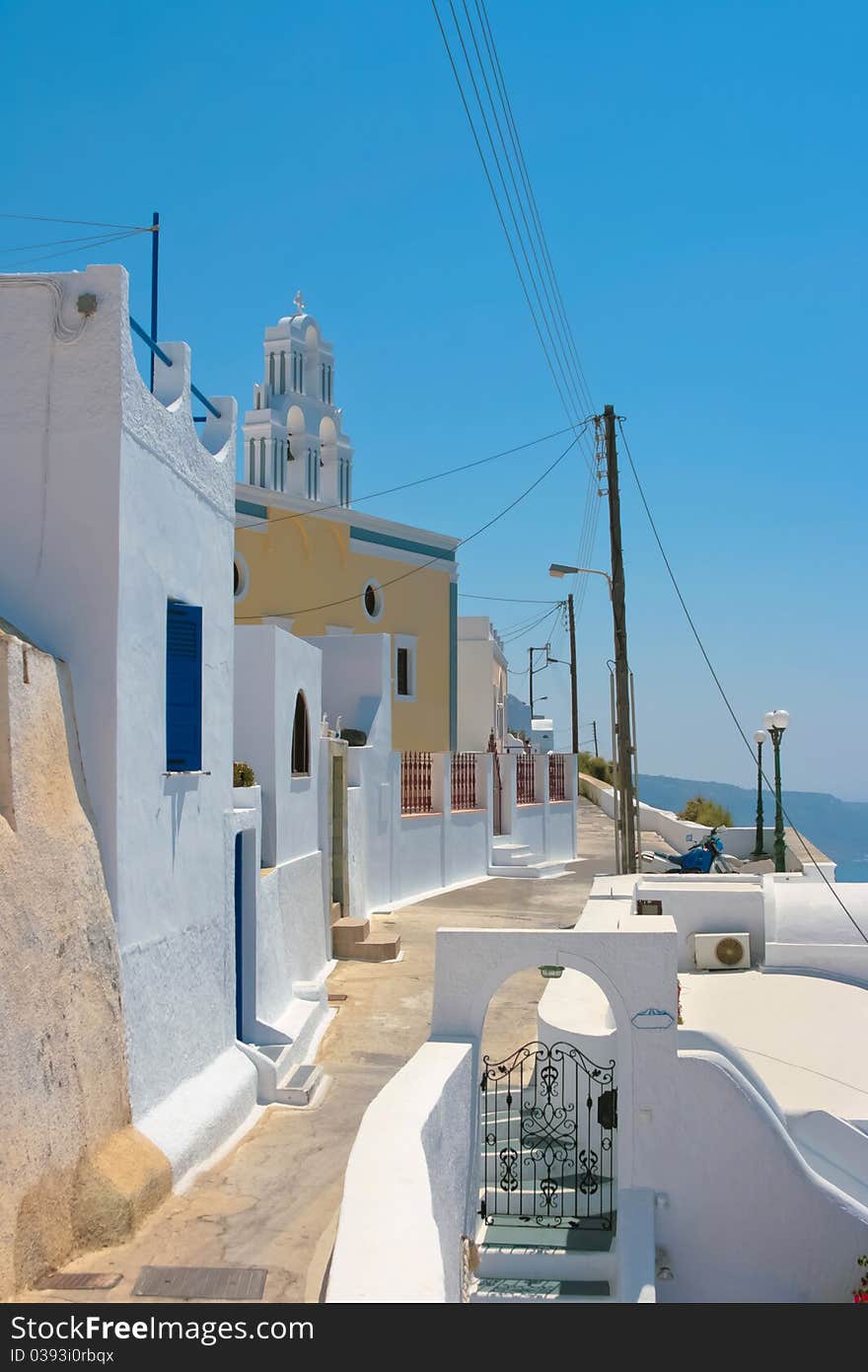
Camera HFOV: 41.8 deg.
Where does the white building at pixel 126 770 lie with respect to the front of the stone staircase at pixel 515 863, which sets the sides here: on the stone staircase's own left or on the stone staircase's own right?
on the stone staircase's own right

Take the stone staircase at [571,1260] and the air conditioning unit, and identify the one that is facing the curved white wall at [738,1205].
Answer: the air conditioning unit

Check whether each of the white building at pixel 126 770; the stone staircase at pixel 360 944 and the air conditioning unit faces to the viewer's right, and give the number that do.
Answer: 2

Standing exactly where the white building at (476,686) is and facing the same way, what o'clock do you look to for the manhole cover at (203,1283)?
The manhole cover is roughly at 3 o'clock from the white building.

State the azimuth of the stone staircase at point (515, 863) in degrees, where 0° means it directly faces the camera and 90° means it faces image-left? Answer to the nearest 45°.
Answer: approximately 315°

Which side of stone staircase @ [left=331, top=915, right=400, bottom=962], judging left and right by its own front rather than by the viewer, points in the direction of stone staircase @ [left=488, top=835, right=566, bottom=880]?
left

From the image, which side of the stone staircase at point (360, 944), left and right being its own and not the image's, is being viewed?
right

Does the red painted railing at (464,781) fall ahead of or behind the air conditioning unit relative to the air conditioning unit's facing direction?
behind

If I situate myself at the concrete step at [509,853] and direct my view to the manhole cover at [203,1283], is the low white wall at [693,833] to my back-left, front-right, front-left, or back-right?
back-left

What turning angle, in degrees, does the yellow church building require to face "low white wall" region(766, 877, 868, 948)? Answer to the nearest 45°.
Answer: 0° — it already faces it
